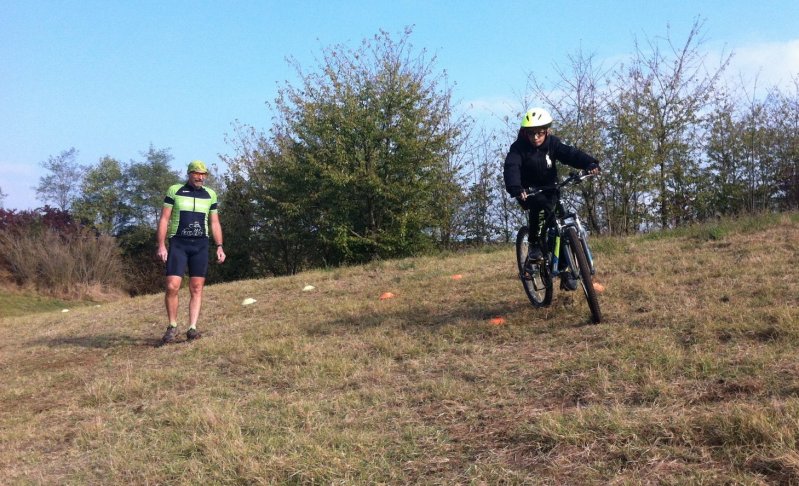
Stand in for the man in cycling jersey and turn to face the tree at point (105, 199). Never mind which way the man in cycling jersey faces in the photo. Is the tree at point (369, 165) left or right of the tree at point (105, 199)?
right

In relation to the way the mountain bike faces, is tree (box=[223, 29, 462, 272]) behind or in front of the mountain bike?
behind

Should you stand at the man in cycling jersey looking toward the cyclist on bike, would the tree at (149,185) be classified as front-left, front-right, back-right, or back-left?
back-left

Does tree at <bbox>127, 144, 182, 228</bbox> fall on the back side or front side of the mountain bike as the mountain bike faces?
on the back side

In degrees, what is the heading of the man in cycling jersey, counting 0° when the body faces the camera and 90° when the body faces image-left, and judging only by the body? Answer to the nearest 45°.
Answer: approximately 0°

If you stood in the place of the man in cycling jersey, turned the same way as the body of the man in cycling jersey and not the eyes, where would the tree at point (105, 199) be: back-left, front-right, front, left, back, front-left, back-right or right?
back

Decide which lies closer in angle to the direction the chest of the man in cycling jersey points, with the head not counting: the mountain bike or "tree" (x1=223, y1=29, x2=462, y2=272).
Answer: the mountain bike

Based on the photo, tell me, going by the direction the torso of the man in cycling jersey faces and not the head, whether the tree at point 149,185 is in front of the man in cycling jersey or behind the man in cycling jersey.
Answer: behind
